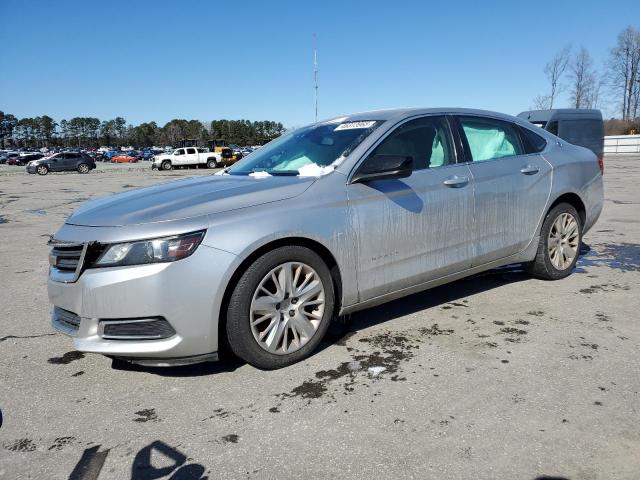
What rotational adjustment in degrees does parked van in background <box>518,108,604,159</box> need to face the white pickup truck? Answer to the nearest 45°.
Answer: approximately 45° to its right

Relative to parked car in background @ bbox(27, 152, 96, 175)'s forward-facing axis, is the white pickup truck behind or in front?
behind

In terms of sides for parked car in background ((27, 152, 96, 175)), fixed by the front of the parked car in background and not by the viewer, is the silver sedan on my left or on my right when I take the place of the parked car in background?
on my left

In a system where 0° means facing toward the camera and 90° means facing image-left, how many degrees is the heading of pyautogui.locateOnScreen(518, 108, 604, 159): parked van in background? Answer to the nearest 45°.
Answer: approximately 90°

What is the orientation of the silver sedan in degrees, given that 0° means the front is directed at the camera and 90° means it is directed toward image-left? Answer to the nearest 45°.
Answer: approximately 45°

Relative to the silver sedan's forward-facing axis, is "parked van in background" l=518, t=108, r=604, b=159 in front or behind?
behind

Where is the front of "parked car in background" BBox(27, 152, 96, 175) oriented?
to the viewer's left
